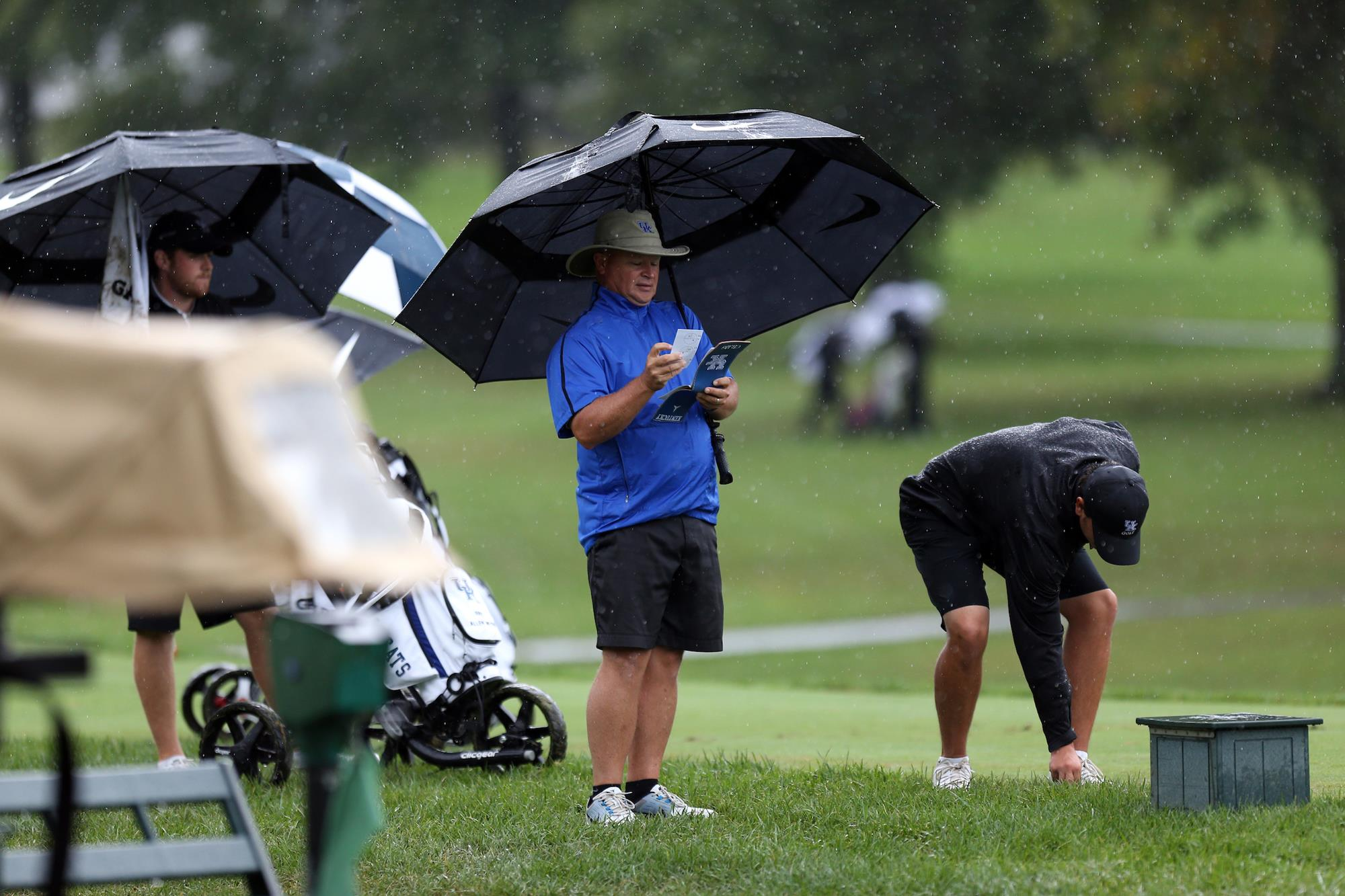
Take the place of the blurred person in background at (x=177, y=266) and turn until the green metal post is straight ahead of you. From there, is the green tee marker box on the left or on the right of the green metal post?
left

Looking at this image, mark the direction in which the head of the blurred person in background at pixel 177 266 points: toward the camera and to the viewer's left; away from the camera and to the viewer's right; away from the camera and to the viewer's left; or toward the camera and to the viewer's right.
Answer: toward the camera and to the viewer's right

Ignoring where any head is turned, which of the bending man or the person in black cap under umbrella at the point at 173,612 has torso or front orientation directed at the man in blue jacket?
the person in black cap under umbrella

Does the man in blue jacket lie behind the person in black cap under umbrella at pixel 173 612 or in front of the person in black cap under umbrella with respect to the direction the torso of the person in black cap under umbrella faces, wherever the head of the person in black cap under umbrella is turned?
in front

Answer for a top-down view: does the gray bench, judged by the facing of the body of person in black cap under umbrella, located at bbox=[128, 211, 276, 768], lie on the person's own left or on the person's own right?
on the person's own right

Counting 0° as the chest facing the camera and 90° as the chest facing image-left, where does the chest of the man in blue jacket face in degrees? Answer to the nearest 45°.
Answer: approximately 315°

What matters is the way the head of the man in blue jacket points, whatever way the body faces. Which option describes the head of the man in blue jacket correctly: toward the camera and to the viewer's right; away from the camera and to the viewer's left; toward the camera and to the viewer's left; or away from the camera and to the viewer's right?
toward the camera and to the viewer's right

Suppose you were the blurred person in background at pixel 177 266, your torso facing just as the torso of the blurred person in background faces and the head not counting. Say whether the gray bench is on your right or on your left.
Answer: on your right

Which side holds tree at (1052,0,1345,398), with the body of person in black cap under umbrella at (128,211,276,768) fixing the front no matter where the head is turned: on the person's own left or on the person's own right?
on the person's own left

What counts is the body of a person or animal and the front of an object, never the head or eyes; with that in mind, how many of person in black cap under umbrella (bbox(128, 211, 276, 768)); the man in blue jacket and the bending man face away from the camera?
0

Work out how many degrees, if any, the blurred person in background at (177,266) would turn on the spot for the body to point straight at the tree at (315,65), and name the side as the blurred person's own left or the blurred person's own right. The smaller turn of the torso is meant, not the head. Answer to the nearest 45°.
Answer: approximately 135° to the blurred person's own left

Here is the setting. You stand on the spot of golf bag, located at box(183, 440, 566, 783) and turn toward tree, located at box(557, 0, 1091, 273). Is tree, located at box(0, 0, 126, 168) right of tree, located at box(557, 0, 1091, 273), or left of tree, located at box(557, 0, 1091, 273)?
left

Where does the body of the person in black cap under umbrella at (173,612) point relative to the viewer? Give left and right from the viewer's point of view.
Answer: facing the viewer and to the right of the viewer
